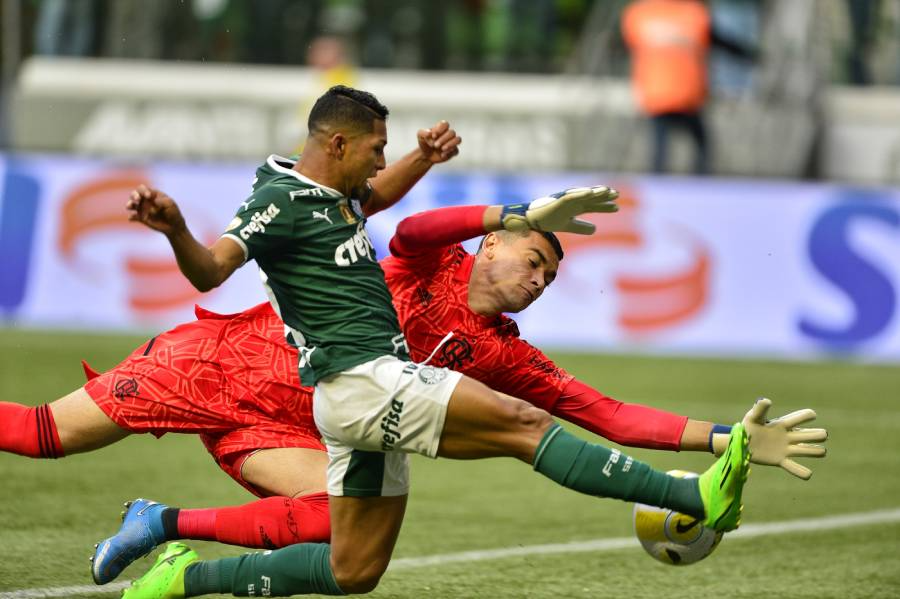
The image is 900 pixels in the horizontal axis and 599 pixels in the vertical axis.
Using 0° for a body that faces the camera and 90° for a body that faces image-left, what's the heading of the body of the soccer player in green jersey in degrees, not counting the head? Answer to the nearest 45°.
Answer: approximately 270°

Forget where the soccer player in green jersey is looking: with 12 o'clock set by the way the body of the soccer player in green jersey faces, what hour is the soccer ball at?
The soccer ball is roughly at 11 o'clock from the soccer player in green jersey.

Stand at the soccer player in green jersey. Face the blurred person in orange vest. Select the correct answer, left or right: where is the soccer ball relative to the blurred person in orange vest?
right

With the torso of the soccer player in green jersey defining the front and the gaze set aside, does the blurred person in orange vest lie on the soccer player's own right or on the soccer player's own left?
on the soccer player's own left

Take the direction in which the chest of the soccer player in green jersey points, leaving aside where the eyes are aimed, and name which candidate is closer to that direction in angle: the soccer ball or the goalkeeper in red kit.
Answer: the soccer ball

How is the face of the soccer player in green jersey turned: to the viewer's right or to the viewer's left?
to the viewer's right

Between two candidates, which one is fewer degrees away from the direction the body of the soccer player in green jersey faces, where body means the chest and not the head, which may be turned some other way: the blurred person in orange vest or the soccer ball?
the soccer ball
